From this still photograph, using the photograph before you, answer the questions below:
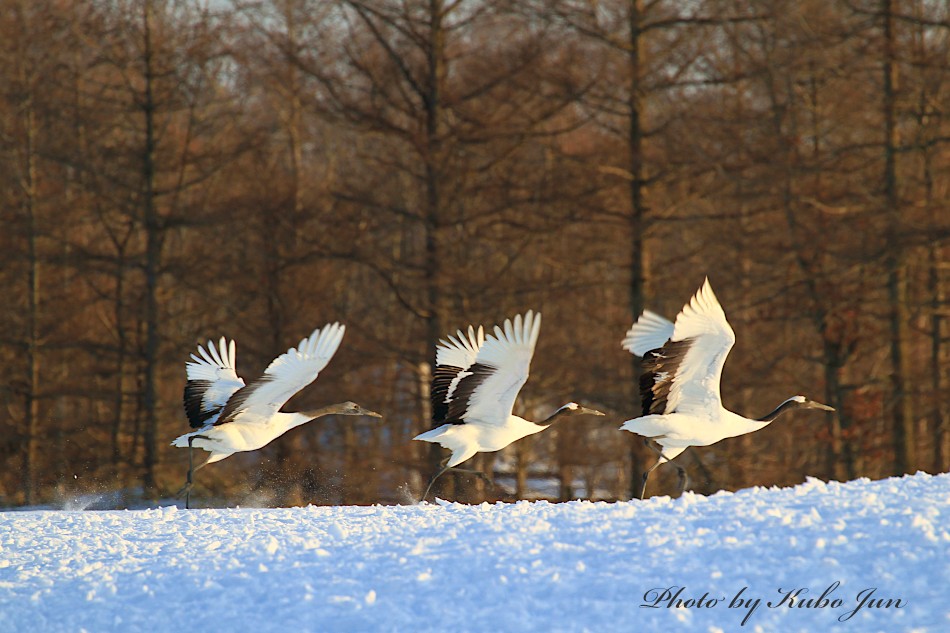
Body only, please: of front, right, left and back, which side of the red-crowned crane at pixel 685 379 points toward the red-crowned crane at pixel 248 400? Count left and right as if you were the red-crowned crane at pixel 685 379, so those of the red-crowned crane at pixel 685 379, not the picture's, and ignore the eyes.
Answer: back

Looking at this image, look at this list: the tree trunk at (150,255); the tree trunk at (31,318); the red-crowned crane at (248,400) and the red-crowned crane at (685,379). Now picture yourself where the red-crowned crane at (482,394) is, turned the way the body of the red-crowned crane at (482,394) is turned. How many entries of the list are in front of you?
1

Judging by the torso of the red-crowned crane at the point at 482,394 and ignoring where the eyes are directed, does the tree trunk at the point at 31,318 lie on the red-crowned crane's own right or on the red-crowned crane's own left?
on the red-crowned crane's own left

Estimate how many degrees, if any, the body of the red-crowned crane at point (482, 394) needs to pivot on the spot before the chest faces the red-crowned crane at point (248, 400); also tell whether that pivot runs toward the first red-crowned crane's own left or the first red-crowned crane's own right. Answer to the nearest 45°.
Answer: approximately 180°

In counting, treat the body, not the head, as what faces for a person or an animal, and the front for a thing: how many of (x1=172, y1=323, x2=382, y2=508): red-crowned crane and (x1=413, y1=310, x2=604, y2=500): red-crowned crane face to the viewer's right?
2

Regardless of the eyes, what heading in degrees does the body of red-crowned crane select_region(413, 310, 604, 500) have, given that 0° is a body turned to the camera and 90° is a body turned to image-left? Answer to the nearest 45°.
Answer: approximately 270°

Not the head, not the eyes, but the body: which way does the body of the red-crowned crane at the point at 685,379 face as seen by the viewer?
to the viewer's right

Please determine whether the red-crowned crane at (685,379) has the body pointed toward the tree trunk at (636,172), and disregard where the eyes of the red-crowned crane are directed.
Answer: no

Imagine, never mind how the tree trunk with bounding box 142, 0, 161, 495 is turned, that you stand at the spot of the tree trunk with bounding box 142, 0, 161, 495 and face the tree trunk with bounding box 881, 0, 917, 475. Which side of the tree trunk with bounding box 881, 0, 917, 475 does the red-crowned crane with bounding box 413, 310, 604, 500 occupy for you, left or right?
right

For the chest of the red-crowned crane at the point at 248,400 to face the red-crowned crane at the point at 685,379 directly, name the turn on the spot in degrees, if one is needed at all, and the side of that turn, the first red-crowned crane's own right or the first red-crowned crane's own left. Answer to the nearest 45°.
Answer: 0° — it already faces it

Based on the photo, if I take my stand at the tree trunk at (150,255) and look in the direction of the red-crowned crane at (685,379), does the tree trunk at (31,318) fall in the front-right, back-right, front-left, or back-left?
back-right

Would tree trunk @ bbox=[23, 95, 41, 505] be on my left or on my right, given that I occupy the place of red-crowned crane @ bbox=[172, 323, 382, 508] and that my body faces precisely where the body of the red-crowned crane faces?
on my left

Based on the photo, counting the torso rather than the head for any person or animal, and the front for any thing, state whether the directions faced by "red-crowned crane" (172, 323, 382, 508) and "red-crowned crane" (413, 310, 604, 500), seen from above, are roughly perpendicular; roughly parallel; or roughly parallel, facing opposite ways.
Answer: roughly parallel

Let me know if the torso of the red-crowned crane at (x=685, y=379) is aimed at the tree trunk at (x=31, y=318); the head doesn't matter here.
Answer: no

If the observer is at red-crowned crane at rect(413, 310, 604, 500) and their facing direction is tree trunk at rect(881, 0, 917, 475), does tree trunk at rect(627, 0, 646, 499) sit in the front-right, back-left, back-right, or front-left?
front-left

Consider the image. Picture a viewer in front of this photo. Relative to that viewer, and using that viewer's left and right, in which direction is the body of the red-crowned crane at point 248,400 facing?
facing to the right of the viewer

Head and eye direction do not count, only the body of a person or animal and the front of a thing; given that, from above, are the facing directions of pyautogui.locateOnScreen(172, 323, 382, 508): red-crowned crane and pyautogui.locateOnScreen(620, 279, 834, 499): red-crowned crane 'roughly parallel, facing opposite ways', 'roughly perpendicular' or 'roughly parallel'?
roughly parallel

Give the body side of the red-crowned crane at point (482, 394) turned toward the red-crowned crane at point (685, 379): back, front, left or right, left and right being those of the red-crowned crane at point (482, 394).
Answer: front

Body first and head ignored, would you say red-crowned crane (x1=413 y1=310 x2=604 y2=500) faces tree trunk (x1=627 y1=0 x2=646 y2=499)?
no

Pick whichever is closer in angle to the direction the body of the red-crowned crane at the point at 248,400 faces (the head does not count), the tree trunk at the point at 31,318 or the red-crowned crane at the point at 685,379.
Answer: the red-crowned crane

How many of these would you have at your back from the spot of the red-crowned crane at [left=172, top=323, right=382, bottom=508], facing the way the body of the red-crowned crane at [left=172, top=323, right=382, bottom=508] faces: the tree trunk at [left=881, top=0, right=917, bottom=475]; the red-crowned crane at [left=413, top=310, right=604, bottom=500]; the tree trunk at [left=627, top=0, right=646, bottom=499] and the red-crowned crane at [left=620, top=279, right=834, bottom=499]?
0

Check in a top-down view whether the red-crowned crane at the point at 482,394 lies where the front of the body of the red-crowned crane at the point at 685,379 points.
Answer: no
